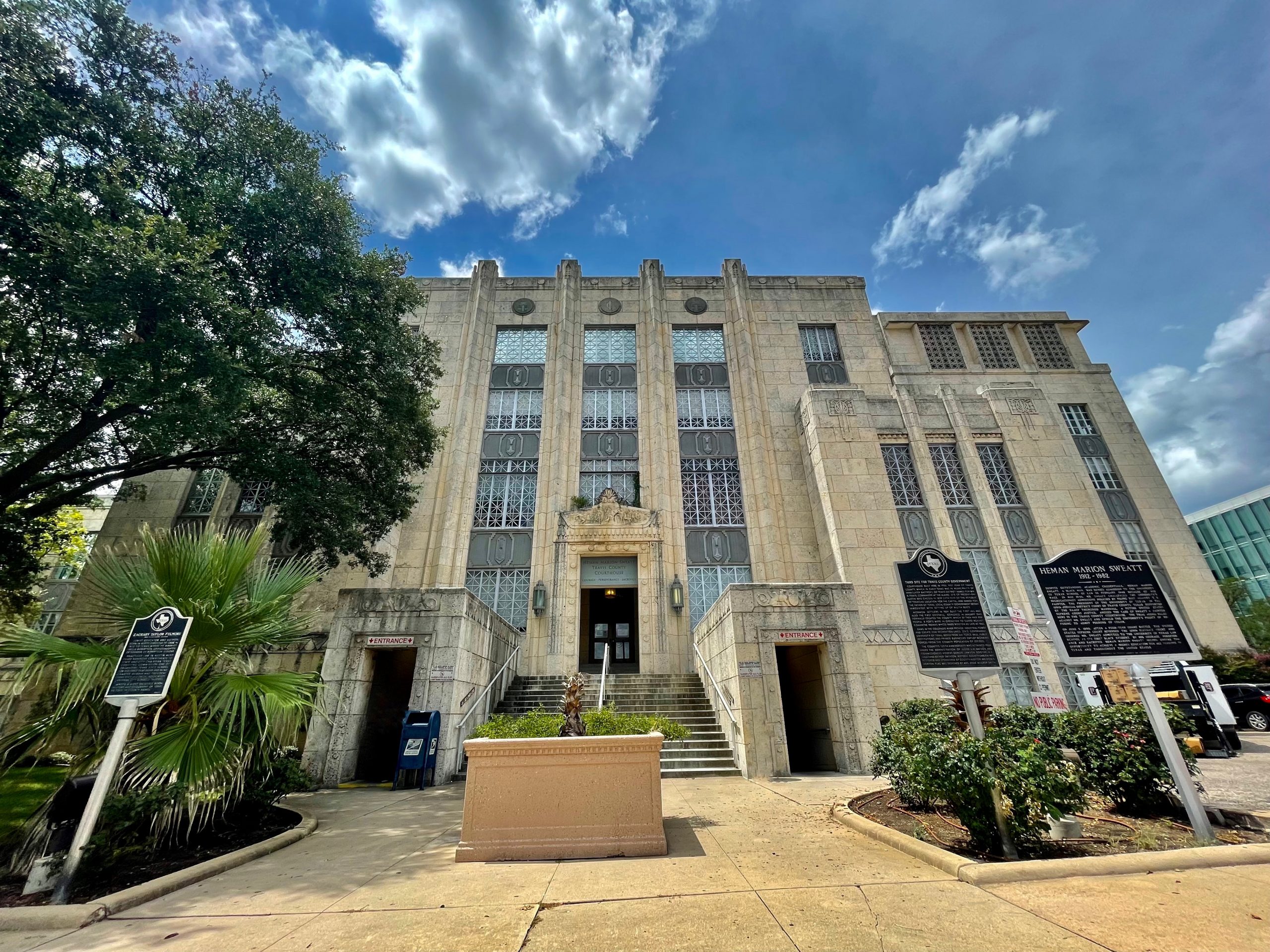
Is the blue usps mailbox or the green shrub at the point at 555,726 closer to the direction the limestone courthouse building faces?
the green shrub

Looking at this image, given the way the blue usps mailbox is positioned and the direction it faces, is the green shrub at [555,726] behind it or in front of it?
in front

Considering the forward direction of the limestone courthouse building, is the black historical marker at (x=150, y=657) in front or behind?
in front

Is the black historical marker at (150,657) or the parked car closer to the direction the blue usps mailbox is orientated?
the black historical marker

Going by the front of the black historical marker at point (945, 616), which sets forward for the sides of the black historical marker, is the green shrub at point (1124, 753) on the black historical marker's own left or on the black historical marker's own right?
on the black historical marker's own left

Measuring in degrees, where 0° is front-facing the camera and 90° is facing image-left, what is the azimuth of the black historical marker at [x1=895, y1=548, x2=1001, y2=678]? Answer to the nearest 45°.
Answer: approximately 0°

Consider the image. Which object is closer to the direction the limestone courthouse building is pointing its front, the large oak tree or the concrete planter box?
the concrete planter box

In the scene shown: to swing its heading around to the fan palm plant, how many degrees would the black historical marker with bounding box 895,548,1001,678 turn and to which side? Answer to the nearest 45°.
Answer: approximately 45° to its right

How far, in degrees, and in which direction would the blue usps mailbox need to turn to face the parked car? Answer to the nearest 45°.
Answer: approximately 90° to its left

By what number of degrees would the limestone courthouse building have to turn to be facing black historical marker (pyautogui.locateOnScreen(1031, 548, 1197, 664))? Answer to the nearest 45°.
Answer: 0° — it already faces it

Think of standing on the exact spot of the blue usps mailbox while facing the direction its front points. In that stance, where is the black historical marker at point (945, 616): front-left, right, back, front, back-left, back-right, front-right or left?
front-left

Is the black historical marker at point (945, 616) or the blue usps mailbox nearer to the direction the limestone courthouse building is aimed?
the black historical marker

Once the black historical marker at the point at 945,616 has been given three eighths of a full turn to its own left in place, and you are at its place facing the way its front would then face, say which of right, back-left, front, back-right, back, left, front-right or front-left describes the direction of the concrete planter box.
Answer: back
